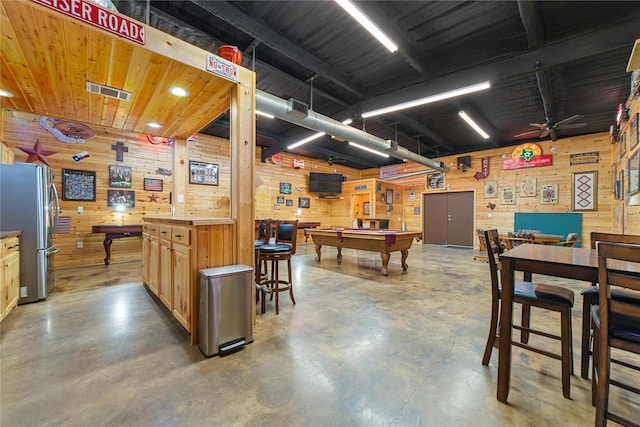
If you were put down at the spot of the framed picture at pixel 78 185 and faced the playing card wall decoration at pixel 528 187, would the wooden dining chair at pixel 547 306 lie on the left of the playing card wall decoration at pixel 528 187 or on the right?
right

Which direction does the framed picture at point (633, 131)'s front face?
to the viewer's left

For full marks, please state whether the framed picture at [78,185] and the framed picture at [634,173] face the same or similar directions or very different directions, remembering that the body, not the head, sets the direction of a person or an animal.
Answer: very different directions

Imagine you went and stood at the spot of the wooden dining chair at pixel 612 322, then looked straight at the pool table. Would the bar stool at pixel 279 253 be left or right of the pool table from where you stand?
left

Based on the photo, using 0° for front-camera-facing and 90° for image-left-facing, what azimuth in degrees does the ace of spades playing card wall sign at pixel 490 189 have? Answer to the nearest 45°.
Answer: approximately 0°

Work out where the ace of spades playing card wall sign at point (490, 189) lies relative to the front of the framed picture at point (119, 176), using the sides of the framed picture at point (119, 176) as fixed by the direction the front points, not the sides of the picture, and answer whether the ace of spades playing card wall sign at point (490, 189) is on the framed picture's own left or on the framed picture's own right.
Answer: on the framed picture's own left

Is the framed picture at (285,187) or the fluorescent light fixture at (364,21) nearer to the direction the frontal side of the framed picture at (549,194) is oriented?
the fluorescent light fixture

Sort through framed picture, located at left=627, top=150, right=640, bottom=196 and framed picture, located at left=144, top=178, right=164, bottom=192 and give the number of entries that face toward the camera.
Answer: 1

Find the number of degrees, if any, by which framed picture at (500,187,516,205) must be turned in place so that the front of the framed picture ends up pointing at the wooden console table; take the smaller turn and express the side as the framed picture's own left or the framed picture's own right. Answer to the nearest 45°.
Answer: approximately 45° to the framed picture's own right

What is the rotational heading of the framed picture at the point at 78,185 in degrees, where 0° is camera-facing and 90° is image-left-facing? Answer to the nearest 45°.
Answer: approximately 0°

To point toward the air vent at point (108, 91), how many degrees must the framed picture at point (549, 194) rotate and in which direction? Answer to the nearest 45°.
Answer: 0° — it already faces it

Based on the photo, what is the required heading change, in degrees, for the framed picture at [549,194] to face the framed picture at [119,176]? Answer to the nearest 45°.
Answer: approximately 45° to its right
